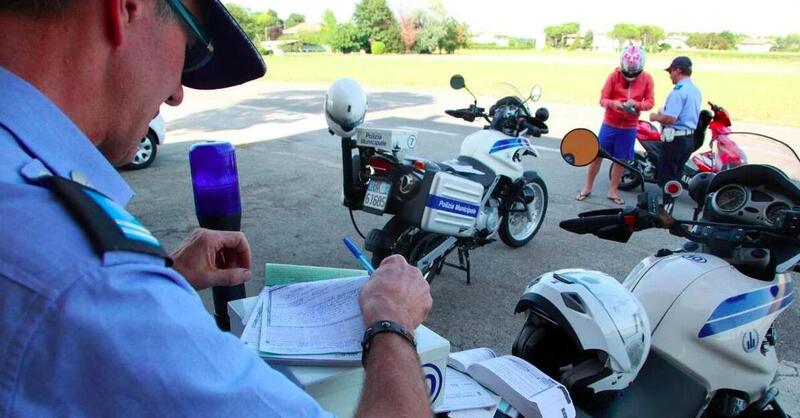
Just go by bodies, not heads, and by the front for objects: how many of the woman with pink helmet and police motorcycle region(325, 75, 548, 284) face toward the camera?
1

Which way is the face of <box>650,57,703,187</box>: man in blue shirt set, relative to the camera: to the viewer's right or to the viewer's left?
to the viewer's left

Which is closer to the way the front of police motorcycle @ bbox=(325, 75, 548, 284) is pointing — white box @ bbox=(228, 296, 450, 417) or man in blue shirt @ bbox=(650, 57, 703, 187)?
the man in blue shirt

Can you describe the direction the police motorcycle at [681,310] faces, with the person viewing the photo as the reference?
facing away from the viewer and to the right of the viewer

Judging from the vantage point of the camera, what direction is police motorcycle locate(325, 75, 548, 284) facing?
facing away from the viewer and to the right of the viewer

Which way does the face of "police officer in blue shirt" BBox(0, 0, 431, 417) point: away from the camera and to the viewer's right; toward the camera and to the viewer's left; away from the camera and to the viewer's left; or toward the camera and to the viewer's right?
away from the camera and to the viewer's right
